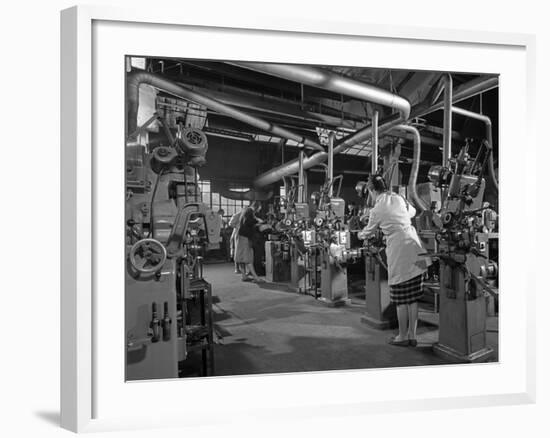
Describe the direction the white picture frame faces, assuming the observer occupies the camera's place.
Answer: facing the viewer and to the right of the viewer
